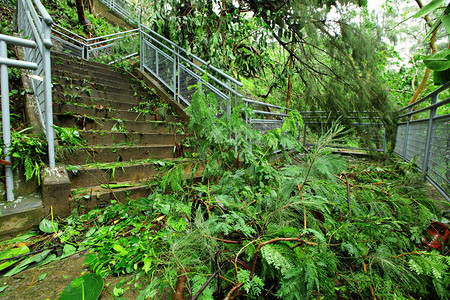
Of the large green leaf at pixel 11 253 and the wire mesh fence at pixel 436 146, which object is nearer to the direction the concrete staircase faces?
the large green leaf

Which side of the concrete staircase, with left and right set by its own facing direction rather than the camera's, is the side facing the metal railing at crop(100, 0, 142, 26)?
back

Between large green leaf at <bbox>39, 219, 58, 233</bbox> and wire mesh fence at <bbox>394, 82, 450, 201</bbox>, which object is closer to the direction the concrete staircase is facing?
the large green leaf

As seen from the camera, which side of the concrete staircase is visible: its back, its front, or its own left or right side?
front

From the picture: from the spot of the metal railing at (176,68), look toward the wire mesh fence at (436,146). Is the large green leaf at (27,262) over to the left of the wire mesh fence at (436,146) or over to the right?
right

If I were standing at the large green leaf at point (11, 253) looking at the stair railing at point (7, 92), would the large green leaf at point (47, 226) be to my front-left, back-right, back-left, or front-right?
front-right

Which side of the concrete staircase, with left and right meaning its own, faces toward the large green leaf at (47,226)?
front

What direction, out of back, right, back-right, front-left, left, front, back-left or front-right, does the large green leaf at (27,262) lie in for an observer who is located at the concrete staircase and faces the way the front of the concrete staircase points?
front

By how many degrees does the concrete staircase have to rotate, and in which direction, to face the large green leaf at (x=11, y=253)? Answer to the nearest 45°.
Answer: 0° — it already faces it

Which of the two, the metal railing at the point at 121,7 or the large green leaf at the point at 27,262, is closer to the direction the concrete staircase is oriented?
the large green leaf

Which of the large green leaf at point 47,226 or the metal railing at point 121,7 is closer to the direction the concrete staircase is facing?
the large green leaf
